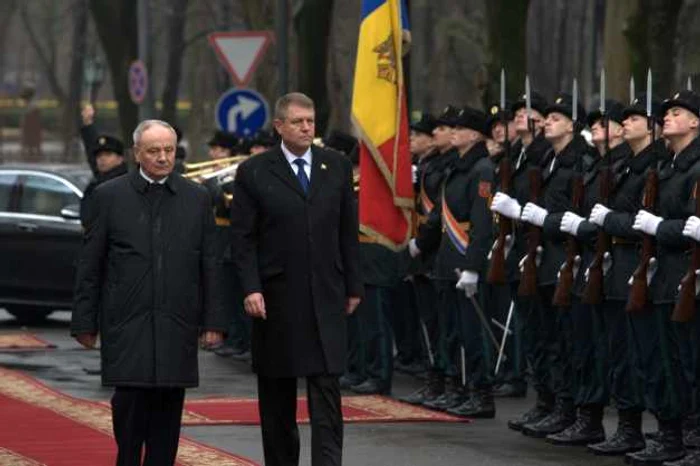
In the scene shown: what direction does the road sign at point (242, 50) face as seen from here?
toward the camera

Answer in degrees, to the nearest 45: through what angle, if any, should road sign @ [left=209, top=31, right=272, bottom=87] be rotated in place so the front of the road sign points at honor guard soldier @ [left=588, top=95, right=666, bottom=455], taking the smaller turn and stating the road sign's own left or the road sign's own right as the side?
0° — it already faces them

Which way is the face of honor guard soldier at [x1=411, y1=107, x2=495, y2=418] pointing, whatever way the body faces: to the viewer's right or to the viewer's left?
to the viewer's left

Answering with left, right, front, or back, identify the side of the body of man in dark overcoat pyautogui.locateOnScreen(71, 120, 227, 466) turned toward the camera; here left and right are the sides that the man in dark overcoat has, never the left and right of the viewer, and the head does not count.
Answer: front

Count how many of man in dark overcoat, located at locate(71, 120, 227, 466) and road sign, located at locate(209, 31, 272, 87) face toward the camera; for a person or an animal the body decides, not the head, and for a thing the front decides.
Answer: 2

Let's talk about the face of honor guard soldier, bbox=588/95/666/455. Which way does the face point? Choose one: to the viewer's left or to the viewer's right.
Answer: to the viewer's left

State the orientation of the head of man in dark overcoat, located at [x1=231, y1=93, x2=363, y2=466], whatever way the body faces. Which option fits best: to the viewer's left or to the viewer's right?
to the viewer's right

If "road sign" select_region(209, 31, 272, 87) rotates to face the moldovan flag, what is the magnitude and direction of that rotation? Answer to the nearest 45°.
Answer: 0° — it already faces it

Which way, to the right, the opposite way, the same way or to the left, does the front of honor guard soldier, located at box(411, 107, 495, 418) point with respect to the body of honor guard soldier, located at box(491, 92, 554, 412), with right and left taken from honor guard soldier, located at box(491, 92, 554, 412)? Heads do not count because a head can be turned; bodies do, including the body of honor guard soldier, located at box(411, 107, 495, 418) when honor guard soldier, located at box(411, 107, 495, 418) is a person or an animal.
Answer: the same way
